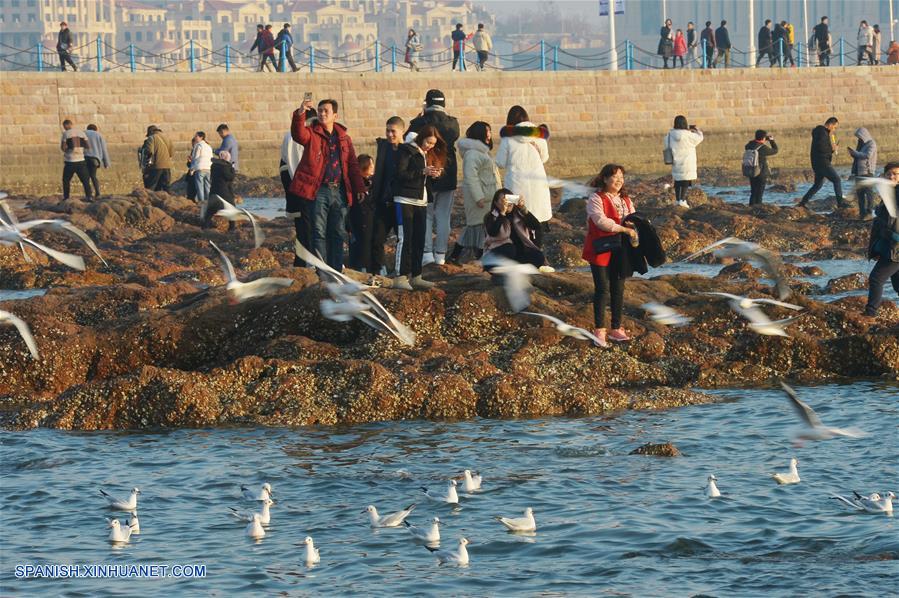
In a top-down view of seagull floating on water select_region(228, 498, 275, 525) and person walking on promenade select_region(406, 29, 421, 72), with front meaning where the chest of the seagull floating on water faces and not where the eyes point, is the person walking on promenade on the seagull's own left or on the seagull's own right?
on the seagull's own left

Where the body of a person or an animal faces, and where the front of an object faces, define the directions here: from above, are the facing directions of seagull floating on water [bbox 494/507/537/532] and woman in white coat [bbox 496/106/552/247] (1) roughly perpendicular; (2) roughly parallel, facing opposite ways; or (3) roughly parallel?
roughly perpendicular

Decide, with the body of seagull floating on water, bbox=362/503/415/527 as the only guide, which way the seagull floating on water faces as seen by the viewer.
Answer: to the viewer's left

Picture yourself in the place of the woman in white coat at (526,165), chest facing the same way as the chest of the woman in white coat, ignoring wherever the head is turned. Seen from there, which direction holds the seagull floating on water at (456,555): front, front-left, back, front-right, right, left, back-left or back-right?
back

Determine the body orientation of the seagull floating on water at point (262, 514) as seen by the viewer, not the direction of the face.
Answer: to the viewer's right

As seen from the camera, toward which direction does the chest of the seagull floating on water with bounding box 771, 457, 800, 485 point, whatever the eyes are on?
to the viewer's right

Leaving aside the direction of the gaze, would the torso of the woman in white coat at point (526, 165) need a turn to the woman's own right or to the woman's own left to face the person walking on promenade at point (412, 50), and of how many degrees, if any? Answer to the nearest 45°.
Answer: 0° — they already face them

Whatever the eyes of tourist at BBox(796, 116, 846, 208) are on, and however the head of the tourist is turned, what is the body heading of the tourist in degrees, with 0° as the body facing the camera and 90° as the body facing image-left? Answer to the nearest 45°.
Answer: approximately 270°
